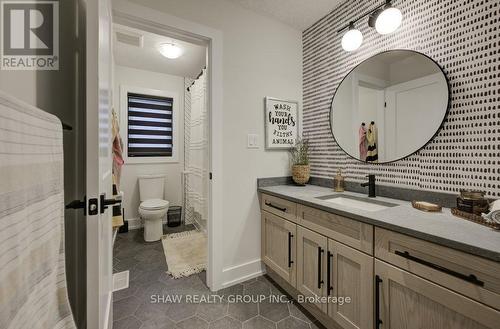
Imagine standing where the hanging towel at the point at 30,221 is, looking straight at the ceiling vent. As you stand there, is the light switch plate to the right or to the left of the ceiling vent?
right

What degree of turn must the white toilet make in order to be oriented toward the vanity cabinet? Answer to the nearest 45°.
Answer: approximately 45° to its left

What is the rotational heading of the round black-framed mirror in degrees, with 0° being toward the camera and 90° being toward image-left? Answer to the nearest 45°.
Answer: approximately 45°

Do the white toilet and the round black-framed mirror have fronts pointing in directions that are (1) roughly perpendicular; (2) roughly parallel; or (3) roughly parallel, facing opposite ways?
roughly perpendicular

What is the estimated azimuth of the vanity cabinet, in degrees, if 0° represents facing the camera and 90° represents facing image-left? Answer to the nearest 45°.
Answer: approximately 45°

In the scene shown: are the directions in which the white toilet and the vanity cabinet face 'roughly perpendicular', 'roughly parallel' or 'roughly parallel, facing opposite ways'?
roughly perpendicular
